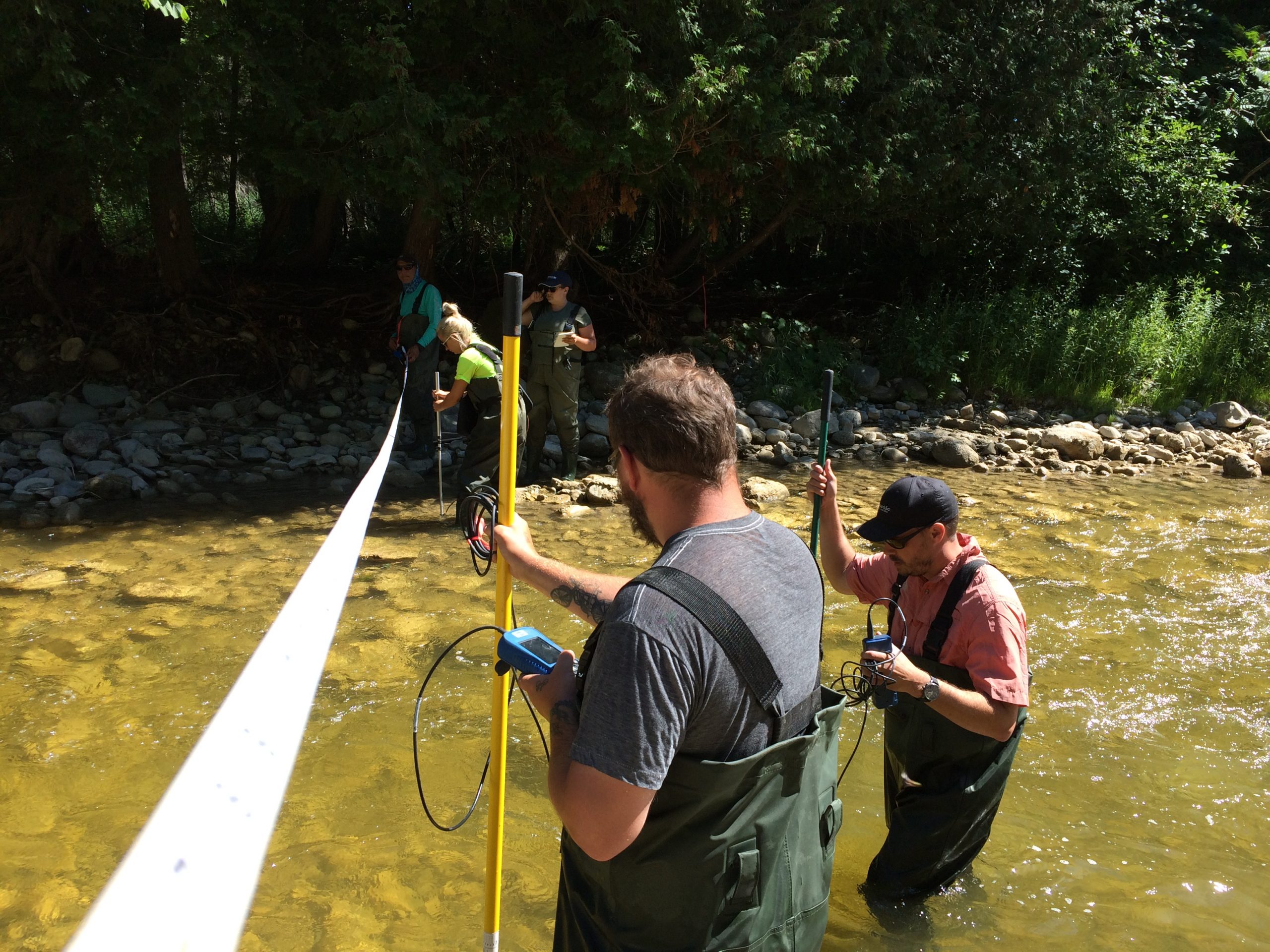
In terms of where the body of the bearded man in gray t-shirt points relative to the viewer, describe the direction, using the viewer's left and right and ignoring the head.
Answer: facing away from the viewer and to the left of the viewer

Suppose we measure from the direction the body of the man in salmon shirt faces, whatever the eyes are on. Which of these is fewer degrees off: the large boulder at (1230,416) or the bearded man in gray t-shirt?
the bearded man in gray t-shirt

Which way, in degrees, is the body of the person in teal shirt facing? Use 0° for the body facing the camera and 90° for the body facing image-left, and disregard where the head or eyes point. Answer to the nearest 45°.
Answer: approximately 45°

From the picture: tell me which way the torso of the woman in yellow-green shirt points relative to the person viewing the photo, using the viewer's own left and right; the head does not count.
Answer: facing to the left of the viewer

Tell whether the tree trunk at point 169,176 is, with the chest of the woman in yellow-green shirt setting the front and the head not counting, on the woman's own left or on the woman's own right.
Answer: on the woman's own right

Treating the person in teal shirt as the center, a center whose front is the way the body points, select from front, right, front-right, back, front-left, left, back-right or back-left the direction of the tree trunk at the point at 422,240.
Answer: back-right

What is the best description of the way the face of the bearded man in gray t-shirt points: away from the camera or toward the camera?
away from the camera

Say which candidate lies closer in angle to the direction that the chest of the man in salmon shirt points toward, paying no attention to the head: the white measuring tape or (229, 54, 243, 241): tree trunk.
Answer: the white measuring tape

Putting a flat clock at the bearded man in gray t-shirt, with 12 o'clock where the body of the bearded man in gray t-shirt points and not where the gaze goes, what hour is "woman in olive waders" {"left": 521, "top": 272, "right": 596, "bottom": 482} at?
The woman in olive waders is roughly at 1 o'clock from the bearded man in gray t-shirt.

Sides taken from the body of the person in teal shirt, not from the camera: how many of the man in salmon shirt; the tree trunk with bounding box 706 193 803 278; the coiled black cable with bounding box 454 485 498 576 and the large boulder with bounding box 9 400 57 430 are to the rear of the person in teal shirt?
1

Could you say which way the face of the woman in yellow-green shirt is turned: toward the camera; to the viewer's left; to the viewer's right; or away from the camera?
to the viewer's left

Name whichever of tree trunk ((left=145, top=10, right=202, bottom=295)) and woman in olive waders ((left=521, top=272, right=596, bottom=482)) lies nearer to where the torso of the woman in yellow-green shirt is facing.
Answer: the tree trunk

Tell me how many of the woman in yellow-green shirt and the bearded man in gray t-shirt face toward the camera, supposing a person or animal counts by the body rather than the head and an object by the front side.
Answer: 0

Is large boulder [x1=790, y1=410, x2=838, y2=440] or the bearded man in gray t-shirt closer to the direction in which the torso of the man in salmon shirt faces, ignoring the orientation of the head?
the bearded man in gray t-shirt

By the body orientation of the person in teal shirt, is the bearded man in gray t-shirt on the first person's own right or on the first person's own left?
on the first person's own left

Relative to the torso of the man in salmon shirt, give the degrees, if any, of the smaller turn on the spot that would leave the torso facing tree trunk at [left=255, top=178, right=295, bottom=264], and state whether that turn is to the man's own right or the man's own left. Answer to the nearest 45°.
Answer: approximately 90° to the man's own right

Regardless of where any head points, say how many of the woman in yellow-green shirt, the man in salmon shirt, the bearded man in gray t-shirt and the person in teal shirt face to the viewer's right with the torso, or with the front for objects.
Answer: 0

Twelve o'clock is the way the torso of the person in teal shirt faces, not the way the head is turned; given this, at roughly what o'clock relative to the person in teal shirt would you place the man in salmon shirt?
The man in salmon shirt is roughly at 10 o'clock from the person in teal shirt.
